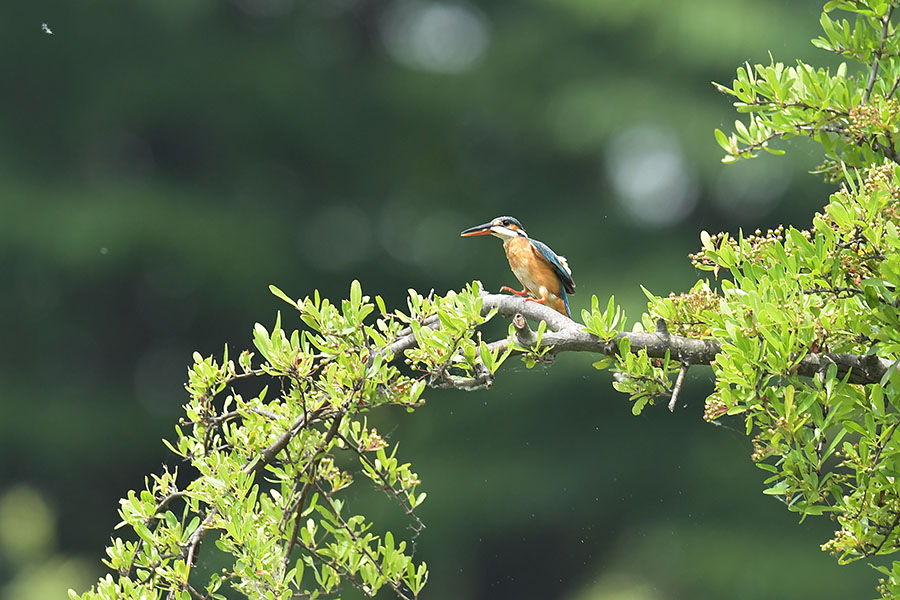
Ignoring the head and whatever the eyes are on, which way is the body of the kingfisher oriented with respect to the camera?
to the viewer's left
